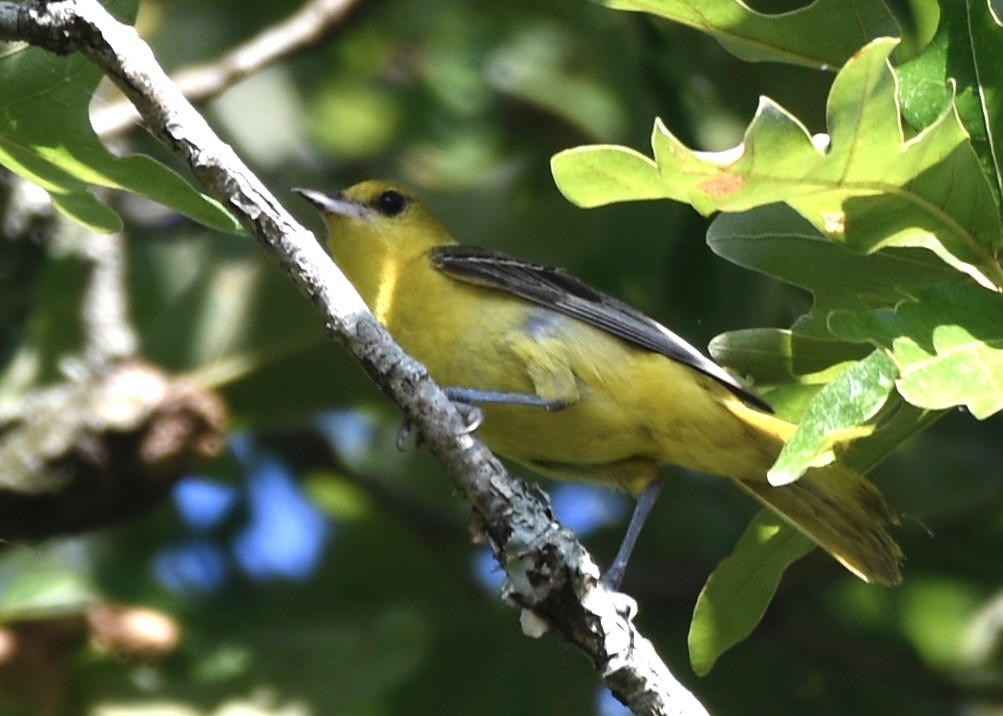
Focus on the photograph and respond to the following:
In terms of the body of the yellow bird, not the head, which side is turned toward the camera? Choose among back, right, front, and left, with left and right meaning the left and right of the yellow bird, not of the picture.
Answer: left

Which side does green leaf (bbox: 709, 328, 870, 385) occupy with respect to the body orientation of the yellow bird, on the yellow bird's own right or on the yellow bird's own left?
on the yellow bird's own right

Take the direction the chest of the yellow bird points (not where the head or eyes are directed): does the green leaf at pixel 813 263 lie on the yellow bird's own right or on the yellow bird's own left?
on the yellow bird's own left

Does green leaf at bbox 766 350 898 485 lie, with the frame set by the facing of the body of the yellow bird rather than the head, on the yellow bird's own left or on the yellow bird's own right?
on the yellow bird's own left
